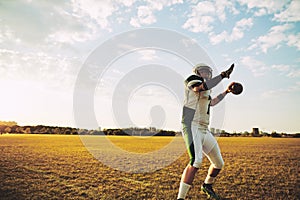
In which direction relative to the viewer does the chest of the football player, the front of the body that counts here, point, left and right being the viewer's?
facing the viewer and to the right of the viewer
